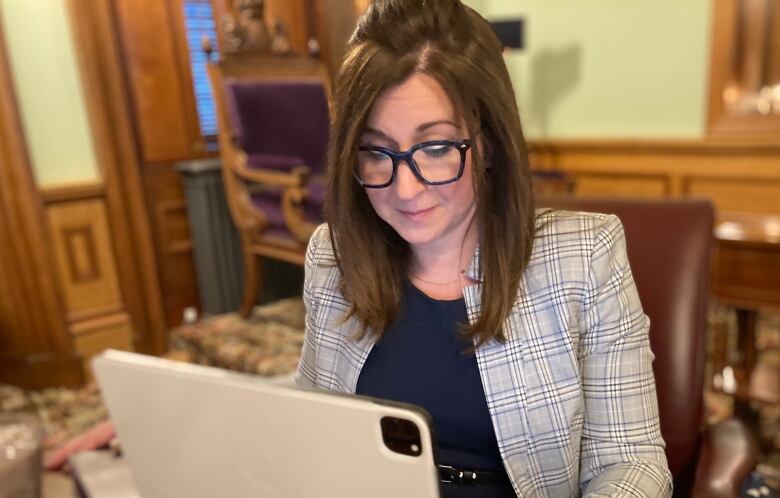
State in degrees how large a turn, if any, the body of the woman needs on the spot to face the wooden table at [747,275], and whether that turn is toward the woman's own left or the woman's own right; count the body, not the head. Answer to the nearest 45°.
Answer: approximately 180°

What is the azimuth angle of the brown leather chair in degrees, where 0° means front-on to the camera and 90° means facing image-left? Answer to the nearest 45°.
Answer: approximately 0°

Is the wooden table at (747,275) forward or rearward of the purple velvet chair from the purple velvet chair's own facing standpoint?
forward

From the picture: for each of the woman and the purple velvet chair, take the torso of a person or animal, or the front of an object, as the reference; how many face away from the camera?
0

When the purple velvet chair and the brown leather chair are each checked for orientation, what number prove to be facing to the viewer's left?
0

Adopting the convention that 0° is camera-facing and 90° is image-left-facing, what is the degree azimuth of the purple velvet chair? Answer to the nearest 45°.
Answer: approximately 315°

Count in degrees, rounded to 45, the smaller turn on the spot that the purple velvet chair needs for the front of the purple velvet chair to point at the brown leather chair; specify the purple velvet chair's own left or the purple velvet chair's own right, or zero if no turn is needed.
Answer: approximately 45° to the purple velvet chair's own right

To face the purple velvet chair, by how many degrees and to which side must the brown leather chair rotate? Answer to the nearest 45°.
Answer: approximately 135° to its right

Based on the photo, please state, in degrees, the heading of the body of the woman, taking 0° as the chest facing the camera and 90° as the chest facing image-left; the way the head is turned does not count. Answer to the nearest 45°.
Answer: approximately 45°
